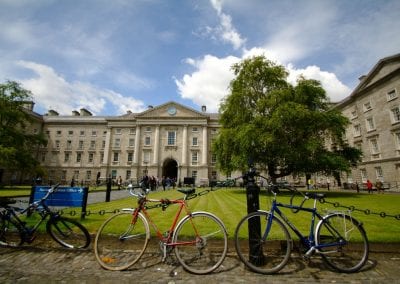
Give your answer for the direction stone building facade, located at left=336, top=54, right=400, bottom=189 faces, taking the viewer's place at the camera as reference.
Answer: facing the viewer and to the left of the viewer

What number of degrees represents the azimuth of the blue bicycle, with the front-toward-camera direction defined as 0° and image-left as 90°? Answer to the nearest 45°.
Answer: approximately 90°

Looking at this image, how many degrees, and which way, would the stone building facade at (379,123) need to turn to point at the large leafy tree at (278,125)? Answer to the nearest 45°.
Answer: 0° — it already faces it

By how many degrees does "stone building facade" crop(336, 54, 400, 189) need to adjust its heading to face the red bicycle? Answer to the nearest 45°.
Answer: approximately 45° to its left

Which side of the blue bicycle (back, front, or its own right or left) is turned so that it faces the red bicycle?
front

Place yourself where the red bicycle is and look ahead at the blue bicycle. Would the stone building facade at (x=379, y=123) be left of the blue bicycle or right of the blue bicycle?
left

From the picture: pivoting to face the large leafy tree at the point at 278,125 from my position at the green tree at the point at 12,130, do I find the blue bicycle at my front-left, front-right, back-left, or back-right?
front-right

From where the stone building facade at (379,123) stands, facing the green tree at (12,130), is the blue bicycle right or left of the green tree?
left

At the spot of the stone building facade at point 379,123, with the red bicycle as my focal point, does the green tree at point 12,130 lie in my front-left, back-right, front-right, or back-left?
front-right

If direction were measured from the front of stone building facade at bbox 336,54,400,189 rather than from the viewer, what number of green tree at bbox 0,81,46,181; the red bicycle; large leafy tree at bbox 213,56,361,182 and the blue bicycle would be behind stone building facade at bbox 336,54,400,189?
0

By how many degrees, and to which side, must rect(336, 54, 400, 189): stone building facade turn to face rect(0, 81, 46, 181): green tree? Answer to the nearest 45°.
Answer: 0° — it already faces it

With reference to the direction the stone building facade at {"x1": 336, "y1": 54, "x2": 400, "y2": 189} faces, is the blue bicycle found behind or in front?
in front

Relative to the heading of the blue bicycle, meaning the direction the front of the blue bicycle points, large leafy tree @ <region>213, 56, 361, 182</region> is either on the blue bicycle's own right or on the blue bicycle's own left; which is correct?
on the blue bicycle's own right
